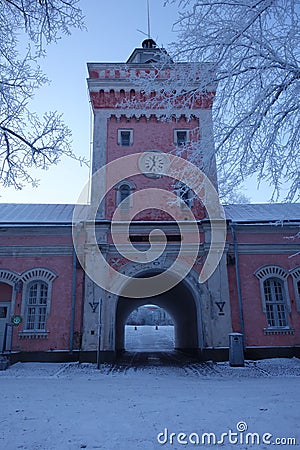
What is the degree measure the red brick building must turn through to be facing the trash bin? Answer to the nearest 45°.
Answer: approximately 90° to its left

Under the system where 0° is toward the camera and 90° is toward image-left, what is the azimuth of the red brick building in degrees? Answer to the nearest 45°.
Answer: approximately 0°
